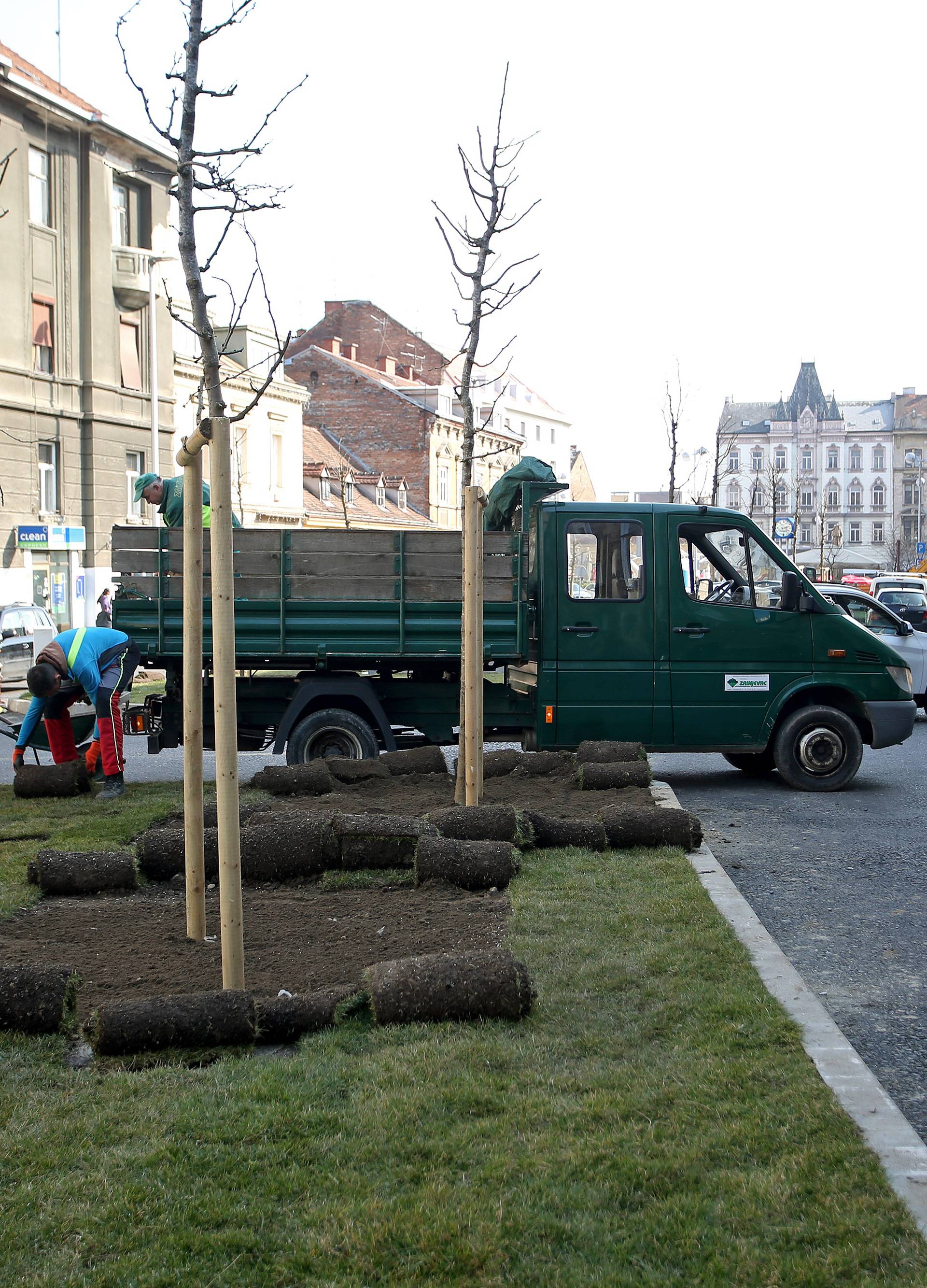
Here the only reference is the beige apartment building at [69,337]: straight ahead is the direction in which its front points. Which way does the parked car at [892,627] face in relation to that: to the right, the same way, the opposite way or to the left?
the same way

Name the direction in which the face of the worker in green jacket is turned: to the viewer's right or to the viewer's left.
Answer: to the viewer's left

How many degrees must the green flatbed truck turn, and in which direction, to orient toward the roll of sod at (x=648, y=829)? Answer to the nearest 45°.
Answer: approximately 90° to its right

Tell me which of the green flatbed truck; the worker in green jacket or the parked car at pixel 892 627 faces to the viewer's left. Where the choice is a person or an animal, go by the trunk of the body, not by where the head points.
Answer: the worker in green jacket

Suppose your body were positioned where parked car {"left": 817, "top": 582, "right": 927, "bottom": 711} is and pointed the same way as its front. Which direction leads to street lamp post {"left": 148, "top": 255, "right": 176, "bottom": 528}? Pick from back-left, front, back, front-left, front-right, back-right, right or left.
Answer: back-left

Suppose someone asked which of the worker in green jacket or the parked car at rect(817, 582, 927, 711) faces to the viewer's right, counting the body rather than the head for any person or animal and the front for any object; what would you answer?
the parked car

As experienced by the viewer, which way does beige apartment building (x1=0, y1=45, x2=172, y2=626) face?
facing the viewer and to the right of the viewer

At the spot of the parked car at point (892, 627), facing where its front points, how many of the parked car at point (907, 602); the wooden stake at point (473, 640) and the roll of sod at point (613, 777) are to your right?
2

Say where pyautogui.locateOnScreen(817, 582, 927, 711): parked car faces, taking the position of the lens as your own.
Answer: facing to the right of the viewer

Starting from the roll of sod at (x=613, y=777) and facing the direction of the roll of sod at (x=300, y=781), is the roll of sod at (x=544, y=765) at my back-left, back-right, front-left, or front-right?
front-right

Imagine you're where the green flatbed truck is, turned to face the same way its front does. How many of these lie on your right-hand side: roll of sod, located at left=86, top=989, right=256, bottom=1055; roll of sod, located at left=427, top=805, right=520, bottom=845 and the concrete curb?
3

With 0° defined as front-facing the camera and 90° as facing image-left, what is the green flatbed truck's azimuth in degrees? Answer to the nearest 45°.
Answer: approximately 270°
